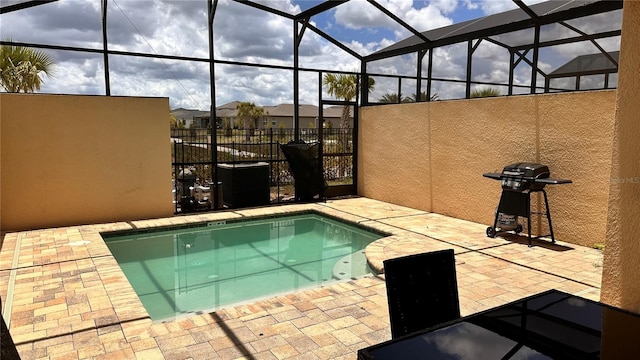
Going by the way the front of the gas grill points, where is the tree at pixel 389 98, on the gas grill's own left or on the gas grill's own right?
on the gas grill's own right

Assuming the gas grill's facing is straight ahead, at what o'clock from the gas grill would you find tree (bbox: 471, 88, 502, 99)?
The tree is roughly at 4 o'clock from the gas grill.

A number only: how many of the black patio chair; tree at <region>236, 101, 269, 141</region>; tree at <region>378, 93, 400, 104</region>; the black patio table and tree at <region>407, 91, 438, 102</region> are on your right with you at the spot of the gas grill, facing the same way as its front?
3

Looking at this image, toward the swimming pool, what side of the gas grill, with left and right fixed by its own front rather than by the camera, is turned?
front

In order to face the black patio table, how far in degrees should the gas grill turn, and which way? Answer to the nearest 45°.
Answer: approximately 45° to its left

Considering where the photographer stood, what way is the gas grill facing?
facing the viewer and to the left of the viewer

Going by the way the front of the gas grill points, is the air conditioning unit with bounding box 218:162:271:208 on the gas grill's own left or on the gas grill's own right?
on the gas grill's own right

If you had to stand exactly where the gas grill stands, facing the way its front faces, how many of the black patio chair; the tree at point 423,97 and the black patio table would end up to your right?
1

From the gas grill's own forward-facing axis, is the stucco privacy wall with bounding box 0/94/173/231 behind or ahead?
ahead

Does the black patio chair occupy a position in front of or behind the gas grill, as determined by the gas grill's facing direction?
in front

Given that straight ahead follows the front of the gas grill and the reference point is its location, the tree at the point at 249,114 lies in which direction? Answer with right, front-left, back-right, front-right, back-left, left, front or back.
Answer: right

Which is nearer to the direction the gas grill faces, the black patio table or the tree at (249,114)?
the black patio table
